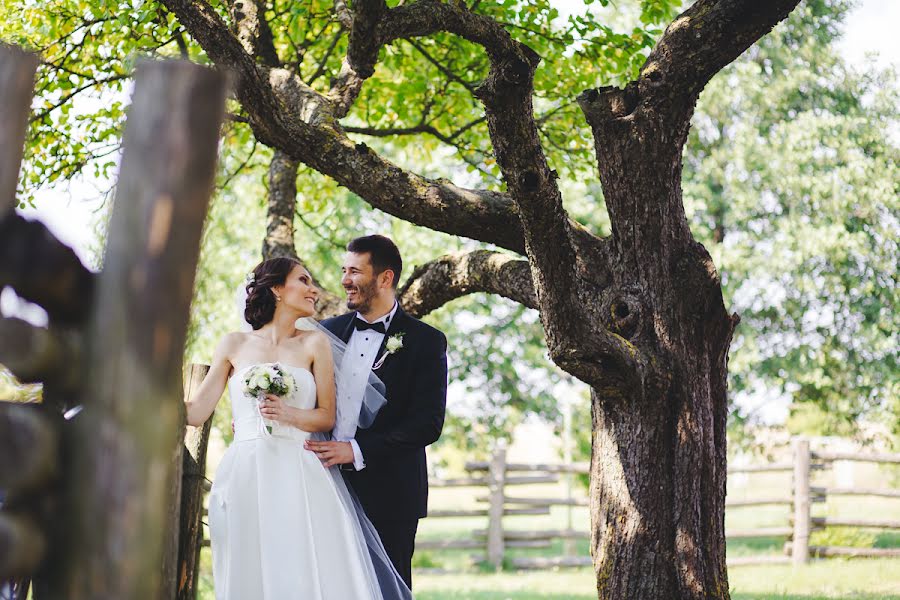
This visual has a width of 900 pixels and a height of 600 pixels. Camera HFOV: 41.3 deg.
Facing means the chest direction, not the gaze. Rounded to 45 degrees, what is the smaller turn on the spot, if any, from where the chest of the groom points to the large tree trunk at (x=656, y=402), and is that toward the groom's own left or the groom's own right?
approximately 135° to the groom's own left

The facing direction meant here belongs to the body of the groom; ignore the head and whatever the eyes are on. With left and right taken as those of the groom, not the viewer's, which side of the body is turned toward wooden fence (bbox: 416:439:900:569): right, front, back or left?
back

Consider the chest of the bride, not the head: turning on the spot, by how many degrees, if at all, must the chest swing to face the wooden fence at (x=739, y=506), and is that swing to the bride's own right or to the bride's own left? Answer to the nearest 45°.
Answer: approximately 135° to the bride's own left

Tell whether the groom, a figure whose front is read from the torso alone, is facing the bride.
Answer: yes

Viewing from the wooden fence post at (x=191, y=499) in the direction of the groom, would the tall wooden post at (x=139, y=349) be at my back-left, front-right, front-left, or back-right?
back-right

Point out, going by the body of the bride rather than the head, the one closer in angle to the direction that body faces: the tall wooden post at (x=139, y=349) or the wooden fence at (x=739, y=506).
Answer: the tall wooden post

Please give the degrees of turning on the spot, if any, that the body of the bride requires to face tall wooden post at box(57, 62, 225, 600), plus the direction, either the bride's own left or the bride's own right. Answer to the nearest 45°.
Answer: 0° — they already face it

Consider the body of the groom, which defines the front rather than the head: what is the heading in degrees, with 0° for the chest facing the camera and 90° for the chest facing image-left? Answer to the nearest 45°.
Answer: approximately 45°
